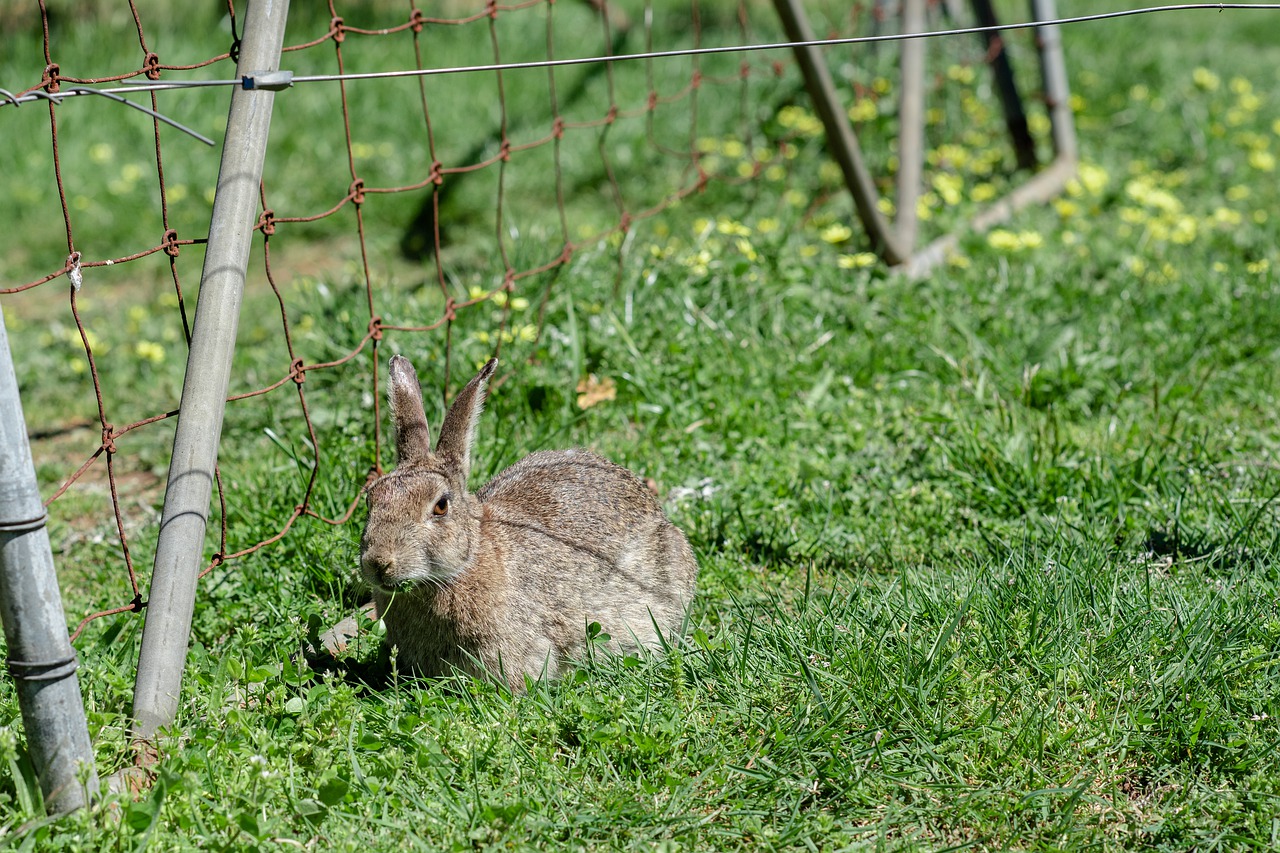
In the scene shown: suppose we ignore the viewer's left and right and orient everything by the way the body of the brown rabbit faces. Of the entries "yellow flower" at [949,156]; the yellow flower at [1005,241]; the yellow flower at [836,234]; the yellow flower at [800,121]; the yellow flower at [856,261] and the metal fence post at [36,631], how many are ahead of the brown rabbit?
1

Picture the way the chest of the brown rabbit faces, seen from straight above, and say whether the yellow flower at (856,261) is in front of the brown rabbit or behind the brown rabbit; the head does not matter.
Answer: behind

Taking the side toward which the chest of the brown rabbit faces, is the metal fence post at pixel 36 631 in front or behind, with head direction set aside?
in front

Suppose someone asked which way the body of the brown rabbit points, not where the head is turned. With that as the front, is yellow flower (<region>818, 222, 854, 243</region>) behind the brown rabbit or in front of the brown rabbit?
behind

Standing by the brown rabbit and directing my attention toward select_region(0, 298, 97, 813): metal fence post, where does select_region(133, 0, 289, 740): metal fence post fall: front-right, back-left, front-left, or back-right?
front-right

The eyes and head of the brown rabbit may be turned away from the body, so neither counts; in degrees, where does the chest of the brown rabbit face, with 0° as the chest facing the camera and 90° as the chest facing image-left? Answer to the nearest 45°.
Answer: approximately 45°

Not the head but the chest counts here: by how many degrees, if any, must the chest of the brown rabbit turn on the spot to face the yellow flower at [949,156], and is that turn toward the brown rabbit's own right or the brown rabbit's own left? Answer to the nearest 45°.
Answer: approximately 180°

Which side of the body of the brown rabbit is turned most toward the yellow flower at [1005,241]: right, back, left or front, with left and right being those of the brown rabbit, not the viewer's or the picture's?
back
